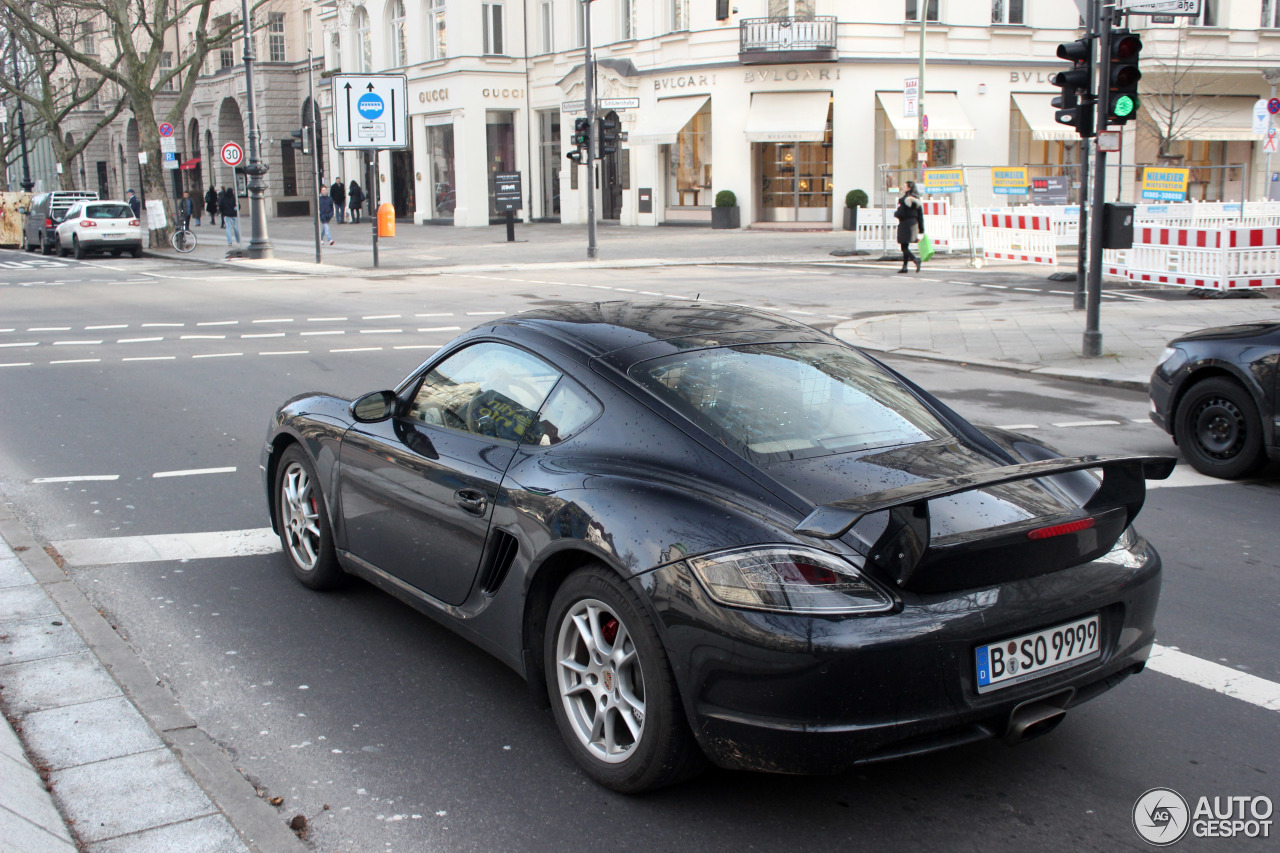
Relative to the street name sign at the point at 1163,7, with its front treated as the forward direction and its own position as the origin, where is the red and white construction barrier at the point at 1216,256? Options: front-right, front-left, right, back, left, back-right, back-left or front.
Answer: back

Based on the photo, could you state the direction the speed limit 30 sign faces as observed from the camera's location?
facing the viewer

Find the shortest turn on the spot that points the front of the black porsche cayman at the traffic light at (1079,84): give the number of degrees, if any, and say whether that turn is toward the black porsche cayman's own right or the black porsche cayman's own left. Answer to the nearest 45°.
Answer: approximately 45° to the black porsche cayman's own right

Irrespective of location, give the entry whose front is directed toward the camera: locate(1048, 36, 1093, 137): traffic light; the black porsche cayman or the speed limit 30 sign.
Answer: the speed limit 30 sign

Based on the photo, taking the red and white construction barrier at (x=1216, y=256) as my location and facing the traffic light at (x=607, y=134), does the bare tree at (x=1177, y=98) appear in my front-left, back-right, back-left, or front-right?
front-right

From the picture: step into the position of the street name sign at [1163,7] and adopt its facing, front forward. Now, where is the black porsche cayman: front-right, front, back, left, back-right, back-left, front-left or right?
front

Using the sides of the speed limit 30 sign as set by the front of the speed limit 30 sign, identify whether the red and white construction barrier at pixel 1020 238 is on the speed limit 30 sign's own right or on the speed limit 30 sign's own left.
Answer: on the speed limit 30 sign's own left

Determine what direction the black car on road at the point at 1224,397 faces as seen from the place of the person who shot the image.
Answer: facing to the left of the viewer

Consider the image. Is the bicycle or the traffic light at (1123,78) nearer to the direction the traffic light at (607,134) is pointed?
the traffic light

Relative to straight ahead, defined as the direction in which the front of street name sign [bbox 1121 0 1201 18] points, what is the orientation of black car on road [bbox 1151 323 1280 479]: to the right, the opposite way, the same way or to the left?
to the right

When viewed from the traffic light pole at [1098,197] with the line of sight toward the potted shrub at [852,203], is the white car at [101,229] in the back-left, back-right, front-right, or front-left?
front-left

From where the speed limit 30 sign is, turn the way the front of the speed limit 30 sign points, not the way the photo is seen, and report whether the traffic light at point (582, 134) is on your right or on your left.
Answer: on your left

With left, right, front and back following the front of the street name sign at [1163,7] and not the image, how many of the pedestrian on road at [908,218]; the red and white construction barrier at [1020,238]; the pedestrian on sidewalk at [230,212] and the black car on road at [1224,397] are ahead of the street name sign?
1

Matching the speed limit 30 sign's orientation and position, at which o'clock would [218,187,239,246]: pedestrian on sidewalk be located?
The pedestrian on sidewalk is roughly at 6 o'clock from the speed limit 30 sign.
